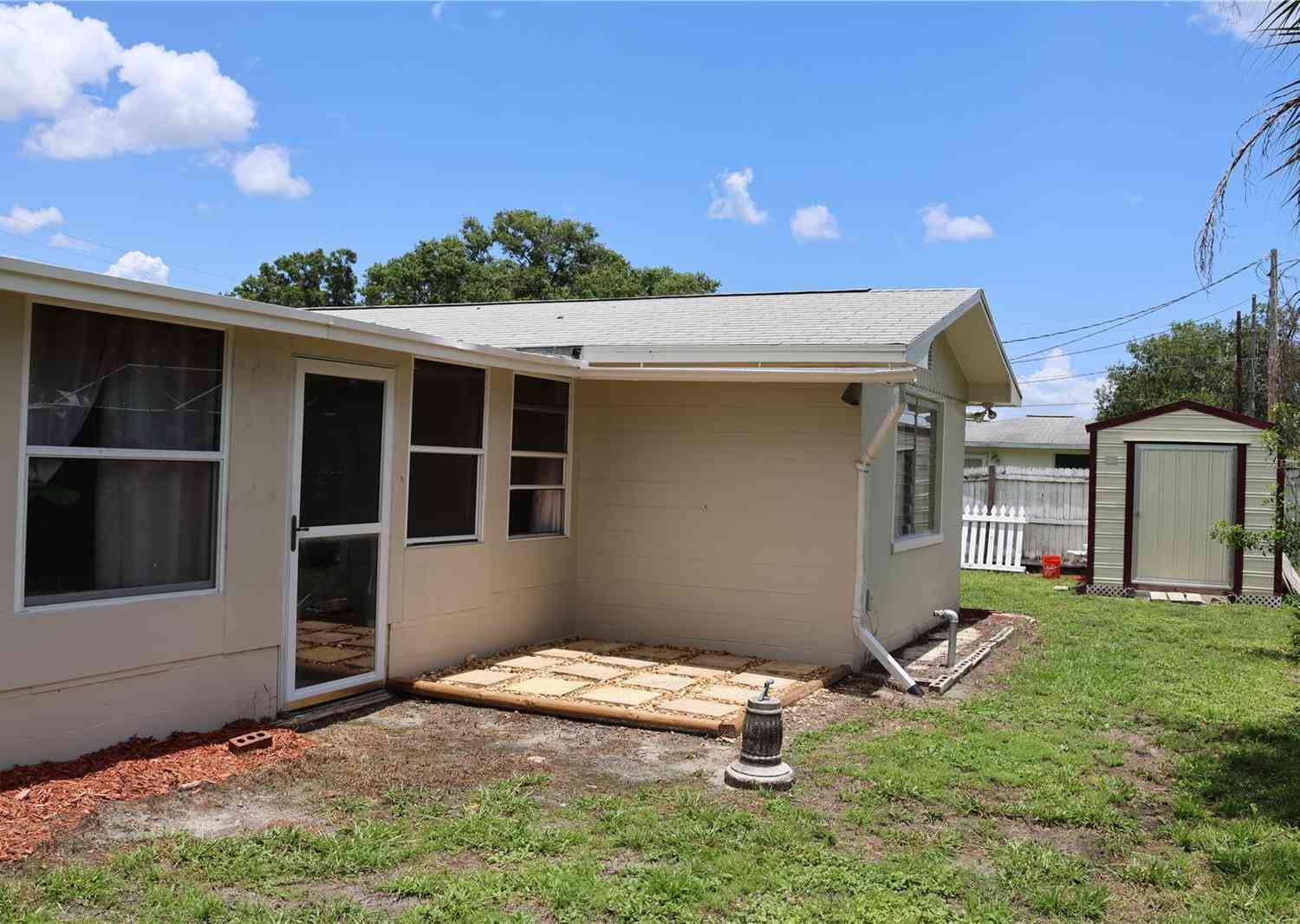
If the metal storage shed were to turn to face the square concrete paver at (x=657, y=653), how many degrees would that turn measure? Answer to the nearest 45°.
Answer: approximately 45° to its right

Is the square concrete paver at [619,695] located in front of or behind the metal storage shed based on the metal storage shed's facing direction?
in front

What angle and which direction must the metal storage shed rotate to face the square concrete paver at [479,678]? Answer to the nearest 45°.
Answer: approximately 45° to its right

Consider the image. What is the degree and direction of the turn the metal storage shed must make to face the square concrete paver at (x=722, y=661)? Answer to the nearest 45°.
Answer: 0° — it already faces it

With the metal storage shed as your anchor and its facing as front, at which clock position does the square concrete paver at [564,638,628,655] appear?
The square concrete paver is roughly at 1 o'clock from the metal storage shed.

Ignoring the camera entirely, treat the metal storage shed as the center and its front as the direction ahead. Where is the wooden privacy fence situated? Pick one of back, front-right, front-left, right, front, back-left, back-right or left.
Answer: back-right

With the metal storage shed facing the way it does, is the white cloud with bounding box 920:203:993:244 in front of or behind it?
behind

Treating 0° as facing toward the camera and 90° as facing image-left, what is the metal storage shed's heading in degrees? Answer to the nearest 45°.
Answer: approximately 0°

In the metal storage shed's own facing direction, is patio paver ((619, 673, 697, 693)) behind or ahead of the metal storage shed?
ahead
